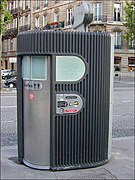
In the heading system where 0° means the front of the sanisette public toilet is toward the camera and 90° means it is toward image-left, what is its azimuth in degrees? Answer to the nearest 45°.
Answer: approximately 45°
